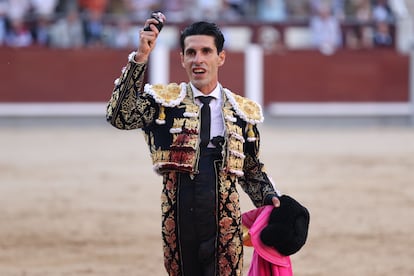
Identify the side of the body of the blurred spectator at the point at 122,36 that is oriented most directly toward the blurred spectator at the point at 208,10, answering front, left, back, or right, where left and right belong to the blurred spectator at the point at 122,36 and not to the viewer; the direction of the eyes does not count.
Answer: left

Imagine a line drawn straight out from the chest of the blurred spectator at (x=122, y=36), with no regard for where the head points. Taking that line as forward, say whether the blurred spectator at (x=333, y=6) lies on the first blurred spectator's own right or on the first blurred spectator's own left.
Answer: on the first blurred spectator's own left

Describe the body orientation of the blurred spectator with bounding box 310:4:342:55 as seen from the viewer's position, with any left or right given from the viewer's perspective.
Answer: facing the viewer

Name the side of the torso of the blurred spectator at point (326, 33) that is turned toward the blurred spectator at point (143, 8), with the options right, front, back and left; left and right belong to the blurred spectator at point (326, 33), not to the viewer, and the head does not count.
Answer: right

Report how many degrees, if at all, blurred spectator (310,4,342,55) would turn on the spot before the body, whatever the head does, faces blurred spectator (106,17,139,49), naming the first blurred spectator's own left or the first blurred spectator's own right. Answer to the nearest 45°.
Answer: approximately 90° to the first blurred spectator's own right

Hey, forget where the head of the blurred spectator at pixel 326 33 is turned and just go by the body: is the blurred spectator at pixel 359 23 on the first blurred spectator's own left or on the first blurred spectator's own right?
on the first blurred spectator's own left

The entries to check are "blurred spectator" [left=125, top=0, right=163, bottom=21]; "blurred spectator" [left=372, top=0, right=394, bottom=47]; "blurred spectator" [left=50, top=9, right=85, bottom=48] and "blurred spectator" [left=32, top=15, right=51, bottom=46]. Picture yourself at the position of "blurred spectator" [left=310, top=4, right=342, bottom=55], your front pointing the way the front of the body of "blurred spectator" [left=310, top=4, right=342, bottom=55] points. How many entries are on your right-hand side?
3

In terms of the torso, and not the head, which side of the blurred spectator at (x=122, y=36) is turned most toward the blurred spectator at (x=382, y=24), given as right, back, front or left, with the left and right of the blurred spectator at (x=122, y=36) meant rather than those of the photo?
left

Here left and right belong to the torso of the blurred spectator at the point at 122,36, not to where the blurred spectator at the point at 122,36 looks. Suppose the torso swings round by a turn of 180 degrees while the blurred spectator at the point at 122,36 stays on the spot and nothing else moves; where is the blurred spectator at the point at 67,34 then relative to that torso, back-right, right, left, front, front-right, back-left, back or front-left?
left

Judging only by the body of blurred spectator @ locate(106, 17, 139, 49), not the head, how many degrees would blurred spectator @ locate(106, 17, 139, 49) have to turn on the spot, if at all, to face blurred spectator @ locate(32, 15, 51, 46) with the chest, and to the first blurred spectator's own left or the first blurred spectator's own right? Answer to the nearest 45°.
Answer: approximately 90° to the first blurred spectator's own right

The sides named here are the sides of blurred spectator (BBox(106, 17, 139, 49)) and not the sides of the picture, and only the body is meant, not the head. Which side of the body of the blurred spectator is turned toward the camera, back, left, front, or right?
front
